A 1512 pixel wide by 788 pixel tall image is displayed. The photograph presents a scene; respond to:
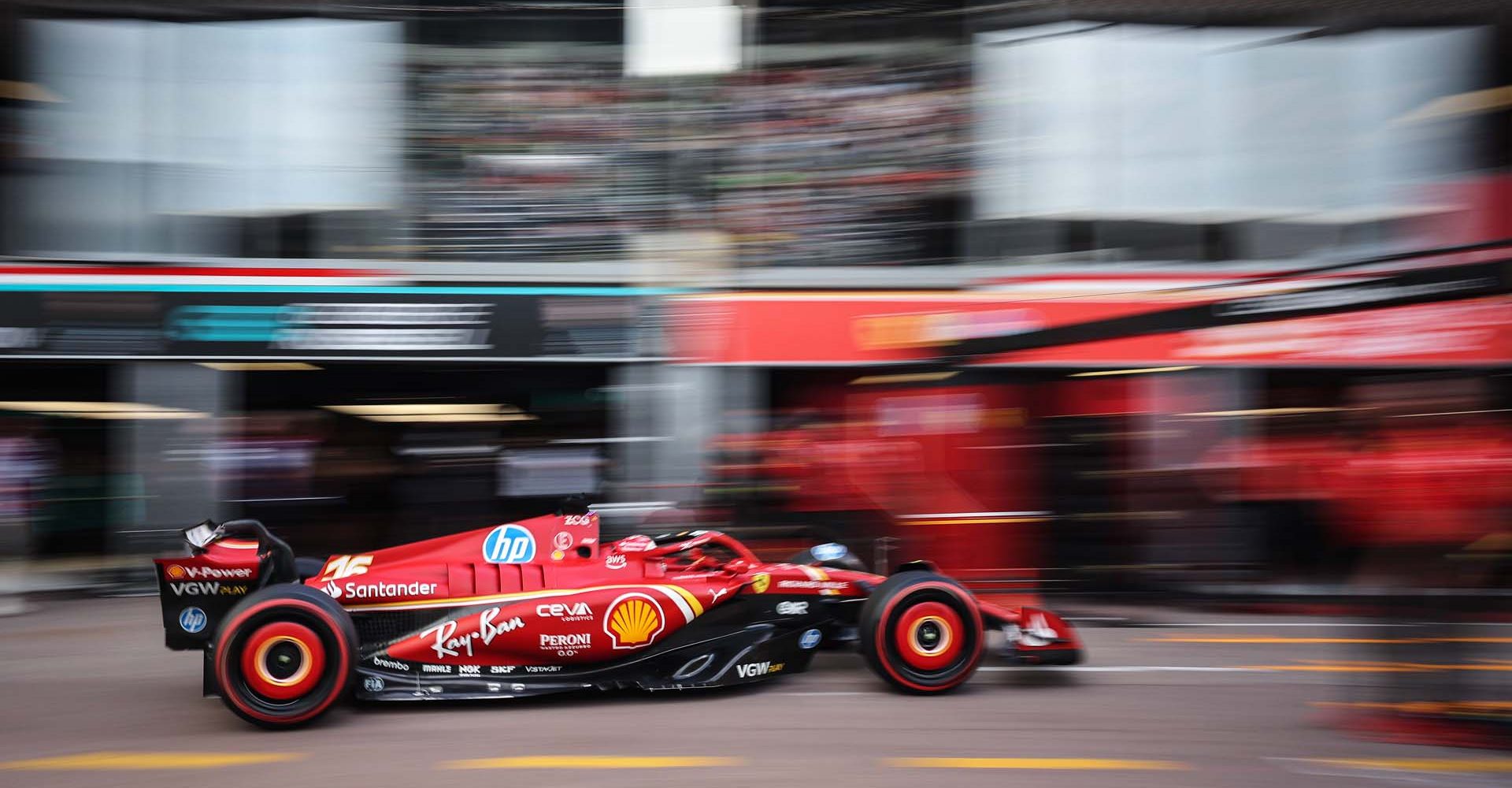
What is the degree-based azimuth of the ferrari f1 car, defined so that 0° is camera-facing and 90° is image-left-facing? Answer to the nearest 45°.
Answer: approximately 270°
